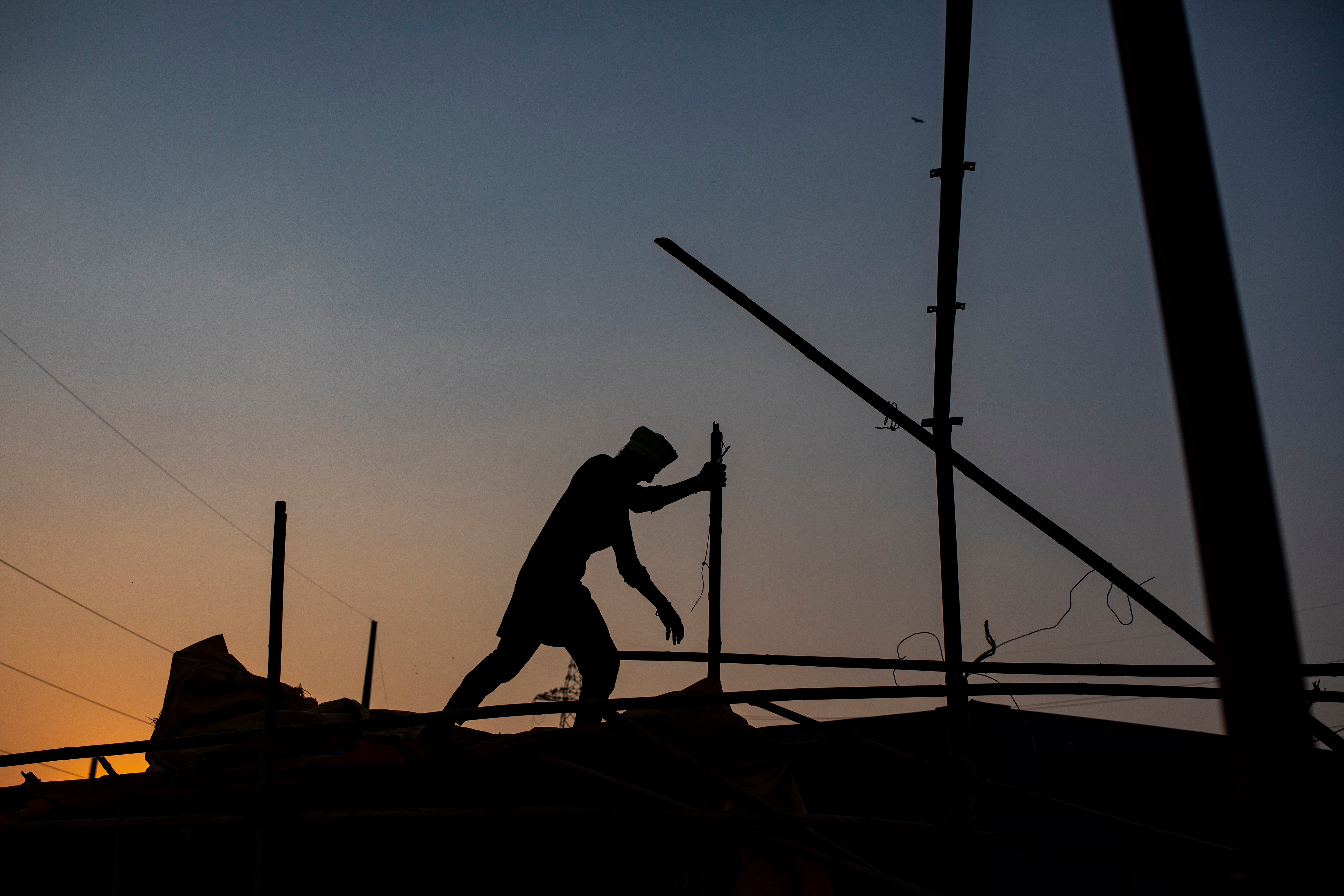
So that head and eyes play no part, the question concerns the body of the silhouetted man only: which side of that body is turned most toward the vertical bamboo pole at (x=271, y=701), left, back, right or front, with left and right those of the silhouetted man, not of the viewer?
back

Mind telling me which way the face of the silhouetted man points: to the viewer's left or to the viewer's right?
to the viewer's right

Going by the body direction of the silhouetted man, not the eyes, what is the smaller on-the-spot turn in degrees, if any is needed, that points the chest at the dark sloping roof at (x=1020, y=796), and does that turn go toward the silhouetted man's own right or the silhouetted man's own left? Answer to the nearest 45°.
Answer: approximately 45° to the silhouetted man's own right

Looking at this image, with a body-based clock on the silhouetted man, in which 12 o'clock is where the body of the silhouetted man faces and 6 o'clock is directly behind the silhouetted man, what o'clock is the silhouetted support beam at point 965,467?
The silhouetted support beam is roughly at 1 o'clock from the silhouetted man.

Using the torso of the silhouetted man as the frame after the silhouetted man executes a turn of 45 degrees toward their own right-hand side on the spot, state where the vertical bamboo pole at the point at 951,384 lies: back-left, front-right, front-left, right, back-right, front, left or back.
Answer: front

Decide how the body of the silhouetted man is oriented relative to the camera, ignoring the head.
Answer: to the viewer's right
